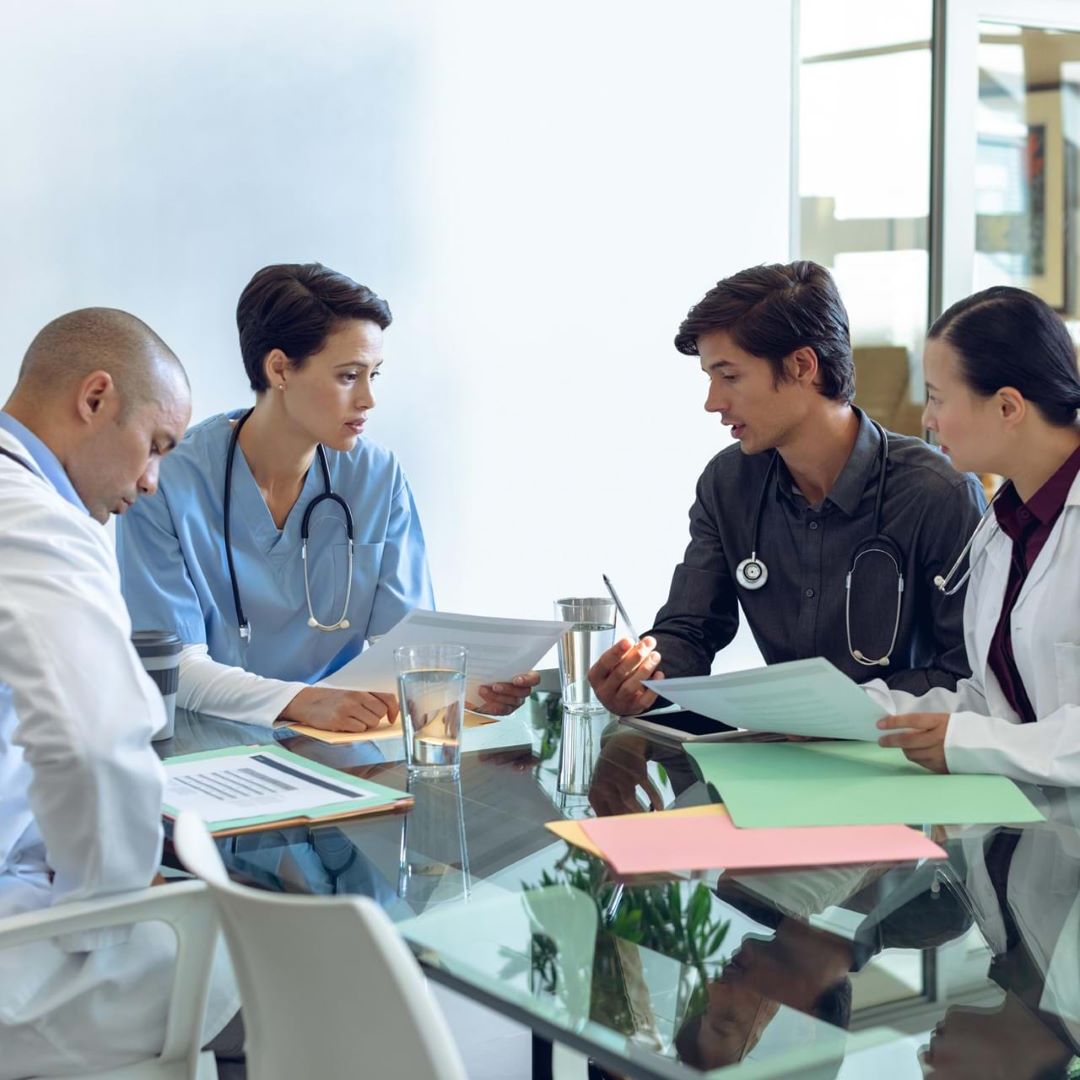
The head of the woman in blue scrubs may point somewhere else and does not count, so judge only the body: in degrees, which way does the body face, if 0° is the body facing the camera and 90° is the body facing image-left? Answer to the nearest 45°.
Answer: approximately 315°

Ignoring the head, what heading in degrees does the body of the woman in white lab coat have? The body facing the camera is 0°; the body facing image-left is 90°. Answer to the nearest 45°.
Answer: approximately 45°

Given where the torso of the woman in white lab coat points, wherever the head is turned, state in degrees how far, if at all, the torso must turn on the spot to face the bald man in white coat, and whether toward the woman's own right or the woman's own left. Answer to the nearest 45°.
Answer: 0° — they already face them

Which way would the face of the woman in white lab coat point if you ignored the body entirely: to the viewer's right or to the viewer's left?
to the viewer's left

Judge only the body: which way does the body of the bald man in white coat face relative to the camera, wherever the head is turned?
to the viewer's right

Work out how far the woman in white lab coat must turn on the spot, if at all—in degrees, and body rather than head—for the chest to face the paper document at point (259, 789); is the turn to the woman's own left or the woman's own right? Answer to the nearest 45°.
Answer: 0° — they already face it
